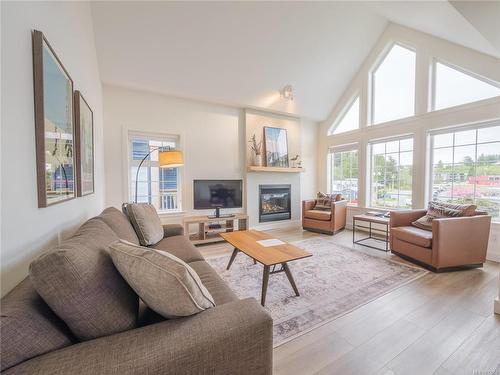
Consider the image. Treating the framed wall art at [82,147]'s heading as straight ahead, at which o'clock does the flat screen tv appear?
The flat screen tv is roughly at 11 o'clock from the framed wall art.

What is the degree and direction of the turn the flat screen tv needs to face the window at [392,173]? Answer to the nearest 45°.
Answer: approximately 90° to its left

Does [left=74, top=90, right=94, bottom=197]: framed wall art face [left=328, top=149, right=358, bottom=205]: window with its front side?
yes

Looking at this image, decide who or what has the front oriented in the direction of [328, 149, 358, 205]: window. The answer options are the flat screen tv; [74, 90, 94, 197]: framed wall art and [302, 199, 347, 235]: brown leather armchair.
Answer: the framed wall art

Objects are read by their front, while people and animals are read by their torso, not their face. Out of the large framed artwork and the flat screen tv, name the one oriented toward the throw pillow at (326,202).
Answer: the large framed artwork

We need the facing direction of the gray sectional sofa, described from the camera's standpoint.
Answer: facing to the right of the viewer

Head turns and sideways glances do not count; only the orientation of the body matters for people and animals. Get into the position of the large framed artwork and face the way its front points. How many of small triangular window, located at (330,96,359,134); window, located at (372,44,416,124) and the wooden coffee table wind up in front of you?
3

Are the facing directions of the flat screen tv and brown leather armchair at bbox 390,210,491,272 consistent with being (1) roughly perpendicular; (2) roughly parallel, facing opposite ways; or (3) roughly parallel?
roughly perpendicular

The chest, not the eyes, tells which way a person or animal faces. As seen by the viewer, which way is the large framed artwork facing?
to the viewer's right

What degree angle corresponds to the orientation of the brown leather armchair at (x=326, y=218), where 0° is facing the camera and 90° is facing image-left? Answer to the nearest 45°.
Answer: approximately 45°

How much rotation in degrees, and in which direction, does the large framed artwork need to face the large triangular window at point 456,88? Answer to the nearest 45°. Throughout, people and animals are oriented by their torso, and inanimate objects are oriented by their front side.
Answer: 0° — it already faces it
